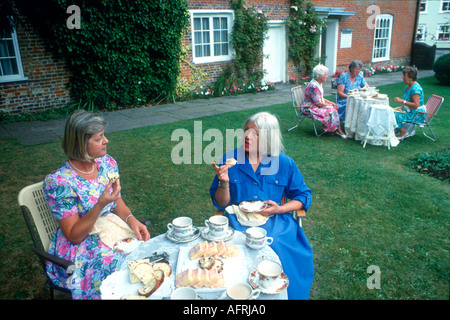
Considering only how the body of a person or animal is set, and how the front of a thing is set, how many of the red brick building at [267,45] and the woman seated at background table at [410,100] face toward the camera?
1

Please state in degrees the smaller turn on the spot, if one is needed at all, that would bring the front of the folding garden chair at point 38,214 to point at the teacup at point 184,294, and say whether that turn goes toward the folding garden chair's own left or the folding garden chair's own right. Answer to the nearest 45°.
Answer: approximately 45° to the folding garden chair's own right

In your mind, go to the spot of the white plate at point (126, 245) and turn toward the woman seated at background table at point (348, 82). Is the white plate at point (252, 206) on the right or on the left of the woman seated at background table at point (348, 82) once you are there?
right

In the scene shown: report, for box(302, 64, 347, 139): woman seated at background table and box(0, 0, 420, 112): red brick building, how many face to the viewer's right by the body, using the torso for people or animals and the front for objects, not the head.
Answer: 1

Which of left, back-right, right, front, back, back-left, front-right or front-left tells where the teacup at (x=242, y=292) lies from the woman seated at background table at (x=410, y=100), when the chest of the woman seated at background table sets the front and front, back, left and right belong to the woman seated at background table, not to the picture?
left

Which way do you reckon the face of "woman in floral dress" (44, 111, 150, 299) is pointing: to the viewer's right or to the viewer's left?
to the viewer's right

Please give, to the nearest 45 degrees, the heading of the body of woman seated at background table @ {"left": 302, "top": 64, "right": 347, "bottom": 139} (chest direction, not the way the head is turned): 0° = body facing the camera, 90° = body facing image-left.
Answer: approximately 270°

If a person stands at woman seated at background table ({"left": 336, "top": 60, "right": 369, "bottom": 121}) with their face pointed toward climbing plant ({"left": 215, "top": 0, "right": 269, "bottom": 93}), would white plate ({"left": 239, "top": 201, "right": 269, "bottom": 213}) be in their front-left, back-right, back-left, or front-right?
back-left

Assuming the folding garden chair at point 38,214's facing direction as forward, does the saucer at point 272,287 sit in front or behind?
in front

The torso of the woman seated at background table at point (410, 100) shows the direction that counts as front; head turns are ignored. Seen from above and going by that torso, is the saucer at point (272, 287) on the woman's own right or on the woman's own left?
on the woman's own left

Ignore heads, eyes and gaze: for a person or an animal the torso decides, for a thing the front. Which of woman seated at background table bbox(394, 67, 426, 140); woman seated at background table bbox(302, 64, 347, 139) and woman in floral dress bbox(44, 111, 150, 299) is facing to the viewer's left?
woman seated at background table bbox(394, 67, 426, 140)
